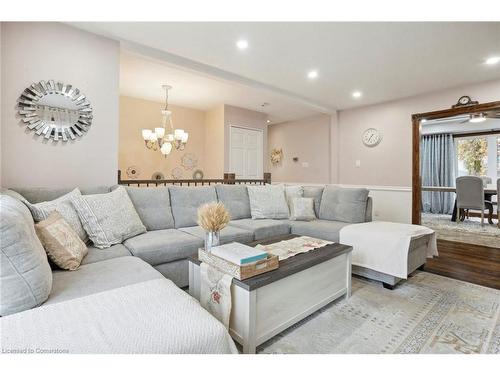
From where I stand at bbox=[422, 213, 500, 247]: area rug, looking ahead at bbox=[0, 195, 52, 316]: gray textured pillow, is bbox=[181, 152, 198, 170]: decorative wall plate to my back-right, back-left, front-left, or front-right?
front-right

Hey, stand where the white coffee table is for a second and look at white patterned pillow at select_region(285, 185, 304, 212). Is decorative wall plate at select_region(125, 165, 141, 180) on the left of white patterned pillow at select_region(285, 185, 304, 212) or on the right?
left

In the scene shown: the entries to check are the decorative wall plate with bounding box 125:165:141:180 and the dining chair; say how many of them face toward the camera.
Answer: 1

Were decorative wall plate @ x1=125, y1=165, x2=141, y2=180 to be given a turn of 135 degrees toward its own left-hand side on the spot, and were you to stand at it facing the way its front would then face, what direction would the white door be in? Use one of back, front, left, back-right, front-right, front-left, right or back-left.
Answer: front-right

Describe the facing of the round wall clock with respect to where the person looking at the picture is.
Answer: facing the viewer and to the left of the viewer

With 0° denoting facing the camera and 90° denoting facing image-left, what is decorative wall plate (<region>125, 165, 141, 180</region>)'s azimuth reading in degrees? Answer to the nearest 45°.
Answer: approximately 0°

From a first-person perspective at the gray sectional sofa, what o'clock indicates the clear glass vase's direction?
The clear glass vase is roughly at 1 o'clock from the gray sectional sofa.

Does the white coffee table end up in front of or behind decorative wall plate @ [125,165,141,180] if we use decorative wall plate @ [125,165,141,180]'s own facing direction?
in front

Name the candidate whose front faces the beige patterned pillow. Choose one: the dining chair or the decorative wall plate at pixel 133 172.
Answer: the decorative wall plate

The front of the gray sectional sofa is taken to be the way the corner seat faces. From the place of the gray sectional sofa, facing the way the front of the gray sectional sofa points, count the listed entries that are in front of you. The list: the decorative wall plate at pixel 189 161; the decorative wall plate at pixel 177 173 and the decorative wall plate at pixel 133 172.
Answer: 0

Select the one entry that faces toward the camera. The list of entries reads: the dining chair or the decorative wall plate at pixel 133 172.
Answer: the decorative wall plate

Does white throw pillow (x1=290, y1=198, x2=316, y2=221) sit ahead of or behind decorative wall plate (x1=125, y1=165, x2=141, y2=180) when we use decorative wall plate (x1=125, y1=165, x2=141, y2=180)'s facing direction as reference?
ahead

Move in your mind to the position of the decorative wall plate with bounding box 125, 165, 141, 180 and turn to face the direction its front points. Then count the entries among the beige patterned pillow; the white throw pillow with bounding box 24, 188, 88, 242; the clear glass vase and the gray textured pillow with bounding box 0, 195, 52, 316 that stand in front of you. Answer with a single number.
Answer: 4

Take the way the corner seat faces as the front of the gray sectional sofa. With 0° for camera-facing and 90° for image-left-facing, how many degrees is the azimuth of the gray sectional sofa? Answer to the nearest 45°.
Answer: approximately 315°

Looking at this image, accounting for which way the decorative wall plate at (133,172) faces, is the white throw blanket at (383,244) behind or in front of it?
in front

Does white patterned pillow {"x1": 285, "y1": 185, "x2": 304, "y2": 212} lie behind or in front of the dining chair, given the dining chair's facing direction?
behind
